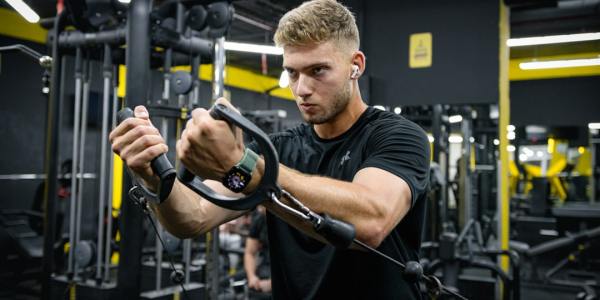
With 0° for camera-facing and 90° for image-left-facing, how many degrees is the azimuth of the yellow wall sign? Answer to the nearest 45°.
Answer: approximately 0°

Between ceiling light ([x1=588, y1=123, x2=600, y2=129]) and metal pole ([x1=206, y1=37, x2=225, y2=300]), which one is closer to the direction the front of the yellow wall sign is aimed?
the metal pole

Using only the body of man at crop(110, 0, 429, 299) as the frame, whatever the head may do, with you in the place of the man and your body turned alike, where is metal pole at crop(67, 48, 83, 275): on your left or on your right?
on your right

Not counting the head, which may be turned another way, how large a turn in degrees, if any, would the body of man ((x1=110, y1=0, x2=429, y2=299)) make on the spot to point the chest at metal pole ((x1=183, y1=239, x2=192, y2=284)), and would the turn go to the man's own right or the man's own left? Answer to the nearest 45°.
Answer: approximately 135° to the man's own right

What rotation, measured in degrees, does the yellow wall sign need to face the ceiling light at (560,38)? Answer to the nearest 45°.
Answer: approximately 135° to its left

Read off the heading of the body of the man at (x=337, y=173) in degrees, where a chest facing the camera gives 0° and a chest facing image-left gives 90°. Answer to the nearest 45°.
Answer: approximately 45°

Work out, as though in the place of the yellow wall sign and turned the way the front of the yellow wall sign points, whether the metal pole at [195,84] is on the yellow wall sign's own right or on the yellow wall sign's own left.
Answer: on the yellow wall sign's own right

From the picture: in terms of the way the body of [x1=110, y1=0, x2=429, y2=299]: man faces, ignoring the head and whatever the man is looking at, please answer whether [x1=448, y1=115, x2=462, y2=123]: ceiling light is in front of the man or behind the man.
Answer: behind

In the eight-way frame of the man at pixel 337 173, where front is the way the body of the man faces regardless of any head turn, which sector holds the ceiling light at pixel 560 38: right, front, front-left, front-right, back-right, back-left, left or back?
back
